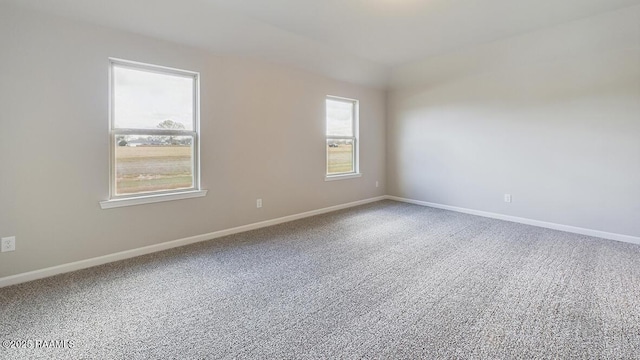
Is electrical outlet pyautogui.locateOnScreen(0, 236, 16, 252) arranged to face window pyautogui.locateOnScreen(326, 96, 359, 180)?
no

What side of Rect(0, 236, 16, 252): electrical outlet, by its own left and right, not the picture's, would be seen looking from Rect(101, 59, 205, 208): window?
left

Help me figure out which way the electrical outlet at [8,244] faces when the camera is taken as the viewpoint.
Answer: facing the viewer
